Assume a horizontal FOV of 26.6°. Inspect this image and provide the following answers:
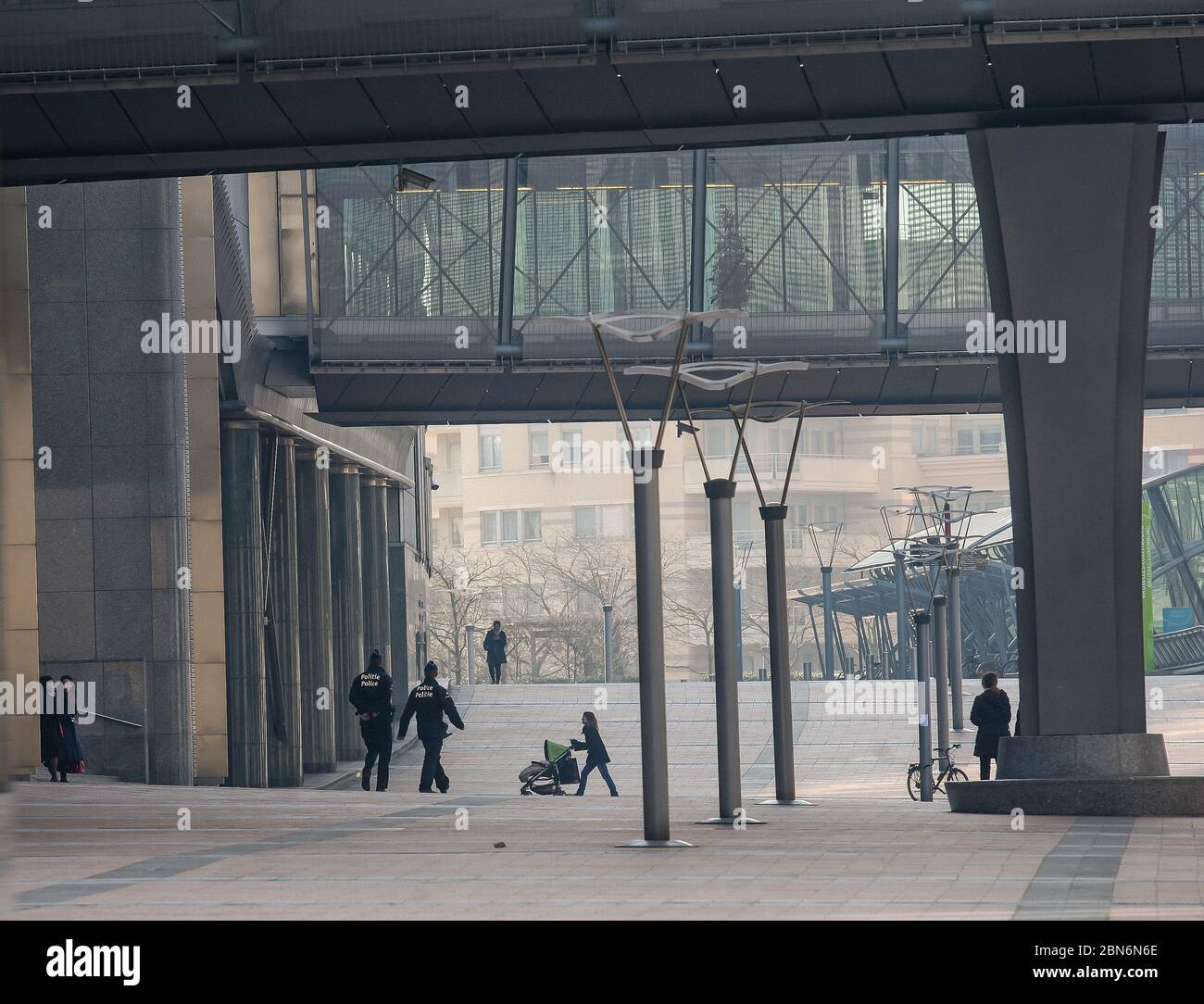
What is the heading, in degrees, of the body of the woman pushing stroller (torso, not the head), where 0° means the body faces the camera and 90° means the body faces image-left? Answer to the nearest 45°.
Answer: approximately 90°

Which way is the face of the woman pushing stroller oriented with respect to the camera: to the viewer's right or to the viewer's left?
to the viewer's left

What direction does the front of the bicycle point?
to the viewer's right

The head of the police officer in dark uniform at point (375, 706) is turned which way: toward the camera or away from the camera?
away from the camera

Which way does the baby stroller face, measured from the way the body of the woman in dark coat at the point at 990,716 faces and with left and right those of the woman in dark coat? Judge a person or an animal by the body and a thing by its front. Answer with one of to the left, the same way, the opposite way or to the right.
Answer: to the left

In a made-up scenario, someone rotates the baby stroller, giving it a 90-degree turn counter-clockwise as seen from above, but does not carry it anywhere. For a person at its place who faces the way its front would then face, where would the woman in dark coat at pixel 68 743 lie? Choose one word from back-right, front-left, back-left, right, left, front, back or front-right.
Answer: front-right

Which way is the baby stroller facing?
to the viewer's left

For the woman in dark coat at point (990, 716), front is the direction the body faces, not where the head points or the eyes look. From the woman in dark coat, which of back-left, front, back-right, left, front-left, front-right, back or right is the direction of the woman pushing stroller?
front-left

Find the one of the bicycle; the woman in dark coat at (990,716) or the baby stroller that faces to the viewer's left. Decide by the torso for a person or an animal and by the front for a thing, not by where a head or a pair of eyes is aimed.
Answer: the baby stroller

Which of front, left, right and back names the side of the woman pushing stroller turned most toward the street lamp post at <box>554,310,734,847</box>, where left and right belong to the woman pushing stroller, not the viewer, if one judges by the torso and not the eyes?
left

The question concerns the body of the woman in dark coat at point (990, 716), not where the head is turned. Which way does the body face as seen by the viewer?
away from the camera

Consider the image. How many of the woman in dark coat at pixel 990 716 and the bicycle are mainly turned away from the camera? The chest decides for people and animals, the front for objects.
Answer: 1

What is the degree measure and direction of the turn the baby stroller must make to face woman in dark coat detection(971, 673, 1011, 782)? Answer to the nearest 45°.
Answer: approximately 135° to its left
